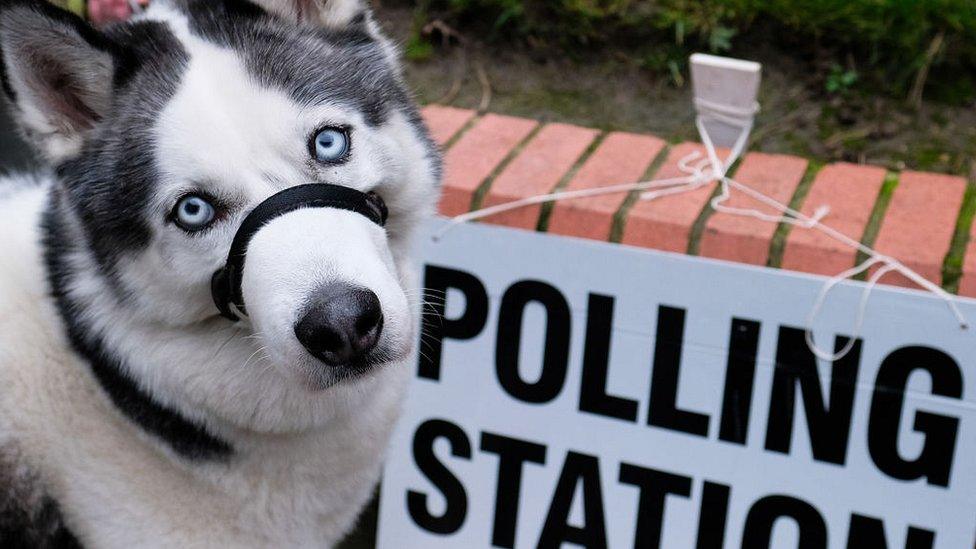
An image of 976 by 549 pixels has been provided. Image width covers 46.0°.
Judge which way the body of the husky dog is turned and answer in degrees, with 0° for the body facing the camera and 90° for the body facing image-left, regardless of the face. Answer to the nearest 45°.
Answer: approximately 315°

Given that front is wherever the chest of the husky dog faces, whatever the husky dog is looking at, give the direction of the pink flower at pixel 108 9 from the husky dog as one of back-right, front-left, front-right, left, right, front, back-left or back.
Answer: back-left

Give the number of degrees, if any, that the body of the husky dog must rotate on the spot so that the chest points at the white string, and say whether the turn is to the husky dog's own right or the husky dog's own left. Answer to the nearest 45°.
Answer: approximately 90° to the husky dog's own left

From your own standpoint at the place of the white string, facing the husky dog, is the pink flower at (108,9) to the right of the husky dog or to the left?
right

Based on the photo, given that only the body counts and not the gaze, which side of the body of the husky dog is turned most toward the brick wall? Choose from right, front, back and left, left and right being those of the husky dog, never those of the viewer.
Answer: left

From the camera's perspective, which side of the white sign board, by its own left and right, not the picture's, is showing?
front

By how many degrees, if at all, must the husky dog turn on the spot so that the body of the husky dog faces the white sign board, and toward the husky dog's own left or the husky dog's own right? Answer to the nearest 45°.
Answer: approximately 45° to the husky dog's own left
